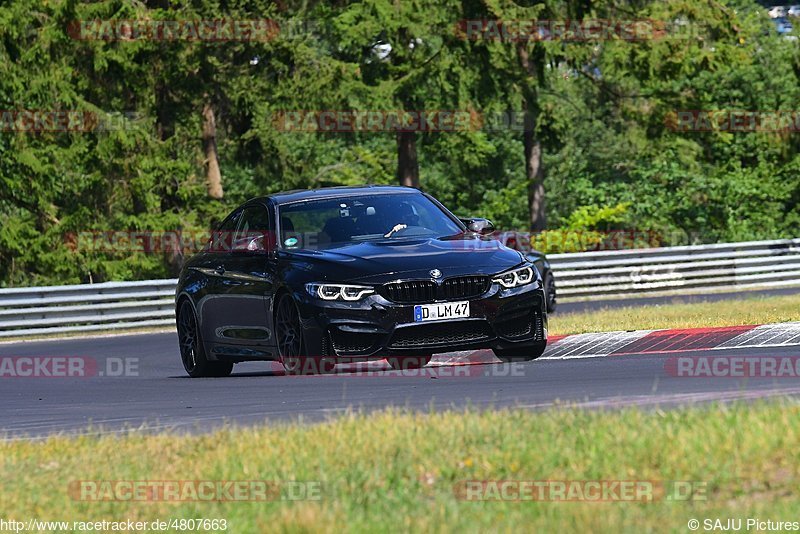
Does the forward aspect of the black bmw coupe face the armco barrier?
no

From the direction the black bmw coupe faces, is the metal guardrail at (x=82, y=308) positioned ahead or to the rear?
to the rear
